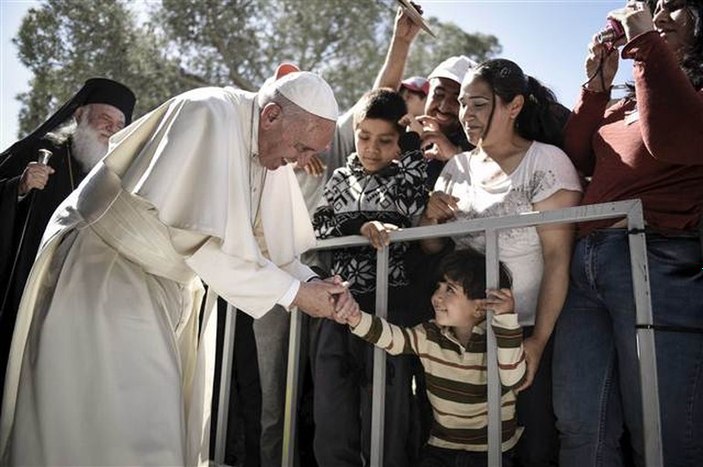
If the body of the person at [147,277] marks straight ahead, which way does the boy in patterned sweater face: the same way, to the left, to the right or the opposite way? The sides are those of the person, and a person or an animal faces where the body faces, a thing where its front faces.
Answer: to the right

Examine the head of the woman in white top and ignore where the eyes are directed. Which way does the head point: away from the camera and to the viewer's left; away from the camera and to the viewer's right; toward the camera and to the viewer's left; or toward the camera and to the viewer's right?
toward the camera and to the viewer's left

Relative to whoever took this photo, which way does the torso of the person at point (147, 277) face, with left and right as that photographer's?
facing to the right of the viewer

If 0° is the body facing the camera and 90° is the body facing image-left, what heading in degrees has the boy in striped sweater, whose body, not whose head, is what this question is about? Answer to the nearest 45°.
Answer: approximately 45°

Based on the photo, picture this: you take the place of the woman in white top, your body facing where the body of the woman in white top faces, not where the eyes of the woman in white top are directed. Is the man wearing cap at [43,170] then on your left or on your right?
on your right

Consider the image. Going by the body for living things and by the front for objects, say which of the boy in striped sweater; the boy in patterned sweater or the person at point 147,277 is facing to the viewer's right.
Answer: the person

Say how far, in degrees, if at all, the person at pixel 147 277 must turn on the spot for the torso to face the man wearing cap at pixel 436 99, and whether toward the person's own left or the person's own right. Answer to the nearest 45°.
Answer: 0° — they already face them

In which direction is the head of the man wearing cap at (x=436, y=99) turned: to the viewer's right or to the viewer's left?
to the viewer's left

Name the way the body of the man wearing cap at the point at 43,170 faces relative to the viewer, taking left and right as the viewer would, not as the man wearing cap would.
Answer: facing the viewer and to the right of the viewer

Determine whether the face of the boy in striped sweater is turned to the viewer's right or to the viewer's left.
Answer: to the viewer's left

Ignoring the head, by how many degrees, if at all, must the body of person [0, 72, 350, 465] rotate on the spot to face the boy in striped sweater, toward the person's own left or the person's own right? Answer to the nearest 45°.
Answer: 0° — they already face them

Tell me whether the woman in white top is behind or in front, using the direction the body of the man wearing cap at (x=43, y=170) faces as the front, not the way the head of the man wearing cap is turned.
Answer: in front
